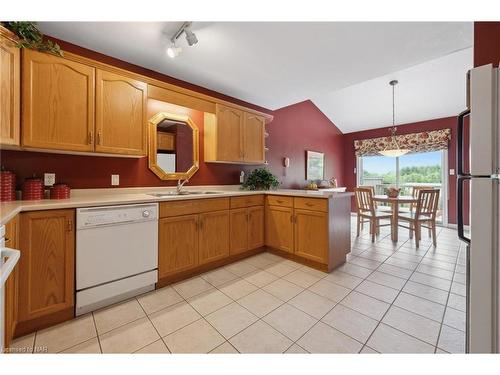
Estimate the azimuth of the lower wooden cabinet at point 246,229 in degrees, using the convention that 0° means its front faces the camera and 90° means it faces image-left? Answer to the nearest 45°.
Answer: approximately 315°

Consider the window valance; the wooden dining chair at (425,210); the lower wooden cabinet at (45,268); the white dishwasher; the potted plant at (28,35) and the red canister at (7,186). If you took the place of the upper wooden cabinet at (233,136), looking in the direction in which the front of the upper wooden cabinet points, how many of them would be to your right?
4

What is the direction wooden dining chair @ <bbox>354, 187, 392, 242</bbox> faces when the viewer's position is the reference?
facing away from the viewer and to the right of the viewer

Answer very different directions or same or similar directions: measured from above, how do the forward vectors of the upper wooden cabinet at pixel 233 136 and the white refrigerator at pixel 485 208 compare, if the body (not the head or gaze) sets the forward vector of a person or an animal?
very different directions

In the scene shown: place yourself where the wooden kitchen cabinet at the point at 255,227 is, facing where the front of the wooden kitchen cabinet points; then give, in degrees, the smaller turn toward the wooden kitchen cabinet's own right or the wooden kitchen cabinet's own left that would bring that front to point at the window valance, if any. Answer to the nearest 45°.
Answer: approximately 90° to the wooden kitchen cabinet's own left

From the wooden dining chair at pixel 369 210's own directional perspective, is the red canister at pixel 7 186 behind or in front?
behind

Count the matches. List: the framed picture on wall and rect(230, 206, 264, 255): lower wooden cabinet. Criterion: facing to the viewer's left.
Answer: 0

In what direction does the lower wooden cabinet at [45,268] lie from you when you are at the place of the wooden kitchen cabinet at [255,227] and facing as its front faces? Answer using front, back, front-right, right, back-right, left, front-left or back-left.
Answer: right

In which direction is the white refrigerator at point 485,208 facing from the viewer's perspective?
to the viewer's left

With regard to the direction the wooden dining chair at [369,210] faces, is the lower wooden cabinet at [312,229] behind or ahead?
behind

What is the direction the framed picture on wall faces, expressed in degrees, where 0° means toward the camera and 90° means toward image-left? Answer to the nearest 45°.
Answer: approximately 315°

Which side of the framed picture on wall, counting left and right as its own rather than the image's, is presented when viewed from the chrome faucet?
right
